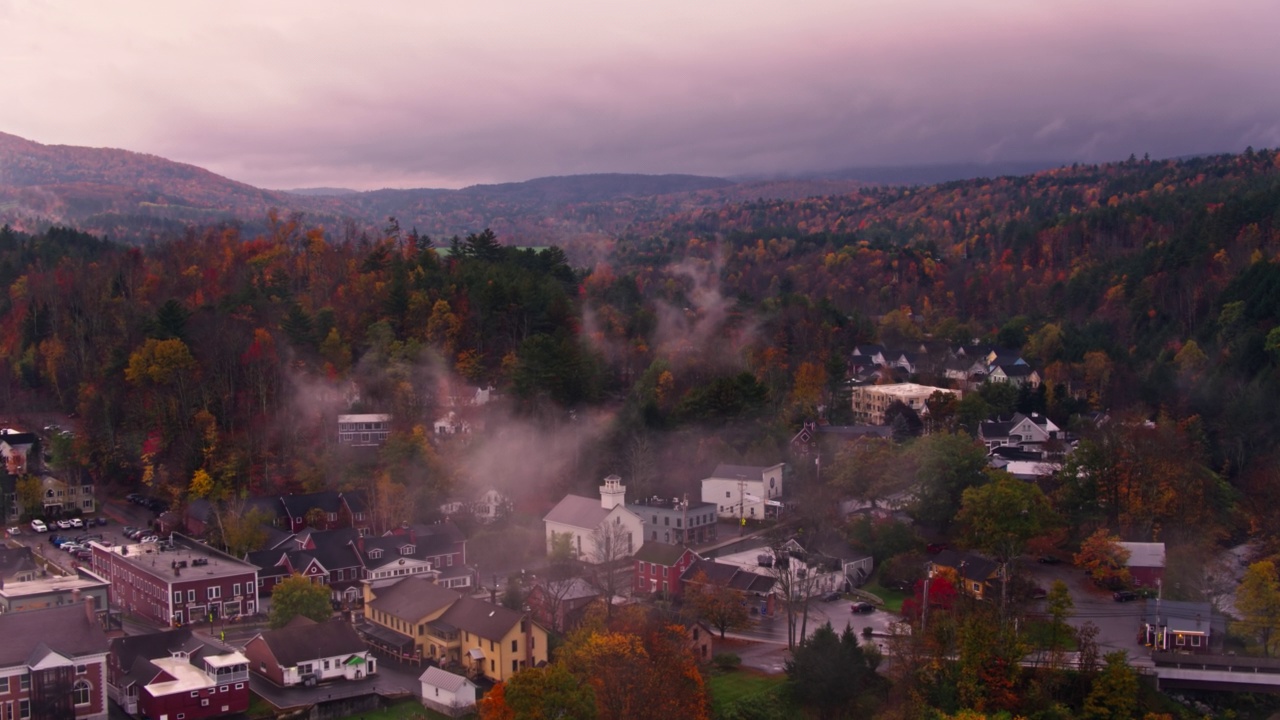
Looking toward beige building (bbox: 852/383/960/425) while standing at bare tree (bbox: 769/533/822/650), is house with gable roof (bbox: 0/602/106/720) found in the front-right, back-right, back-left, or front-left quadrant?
back-left

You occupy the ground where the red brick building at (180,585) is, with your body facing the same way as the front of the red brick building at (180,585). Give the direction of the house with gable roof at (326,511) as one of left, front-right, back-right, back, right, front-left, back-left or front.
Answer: left

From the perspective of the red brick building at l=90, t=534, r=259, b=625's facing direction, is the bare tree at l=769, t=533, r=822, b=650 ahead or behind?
ahead

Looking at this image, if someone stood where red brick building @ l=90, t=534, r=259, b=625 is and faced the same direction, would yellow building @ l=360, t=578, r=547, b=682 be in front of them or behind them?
in front

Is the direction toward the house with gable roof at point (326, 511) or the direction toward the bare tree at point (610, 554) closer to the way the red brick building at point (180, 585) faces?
the bare tree

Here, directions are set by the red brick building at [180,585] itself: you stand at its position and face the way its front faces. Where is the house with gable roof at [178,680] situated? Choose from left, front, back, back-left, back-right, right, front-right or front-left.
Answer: front-right

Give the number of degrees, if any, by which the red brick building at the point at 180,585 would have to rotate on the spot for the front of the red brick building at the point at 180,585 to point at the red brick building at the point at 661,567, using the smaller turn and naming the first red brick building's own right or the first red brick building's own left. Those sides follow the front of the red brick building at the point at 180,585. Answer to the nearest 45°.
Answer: approximately 45° to the first red brick building's own left

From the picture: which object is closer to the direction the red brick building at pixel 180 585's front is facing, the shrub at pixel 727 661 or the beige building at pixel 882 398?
the shrub

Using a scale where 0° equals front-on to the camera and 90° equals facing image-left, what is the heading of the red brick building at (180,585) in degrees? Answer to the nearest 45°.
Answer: approximately 315°

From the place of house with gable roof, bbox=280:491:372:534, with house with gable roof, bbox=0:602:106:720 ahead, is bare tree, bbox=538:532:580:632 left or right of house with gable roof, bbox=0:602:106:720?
left

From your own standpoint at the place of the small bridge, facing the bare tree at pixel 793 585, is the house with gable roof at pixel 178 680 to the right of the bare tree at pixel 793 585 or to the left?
left

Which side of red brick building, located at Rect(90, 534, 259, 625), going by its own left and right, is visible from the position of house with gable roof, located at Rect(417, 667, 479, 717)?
front

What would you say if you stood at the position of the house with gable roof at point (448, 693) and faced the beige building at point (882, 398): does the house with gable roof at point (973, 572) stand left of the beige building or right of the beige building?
right
